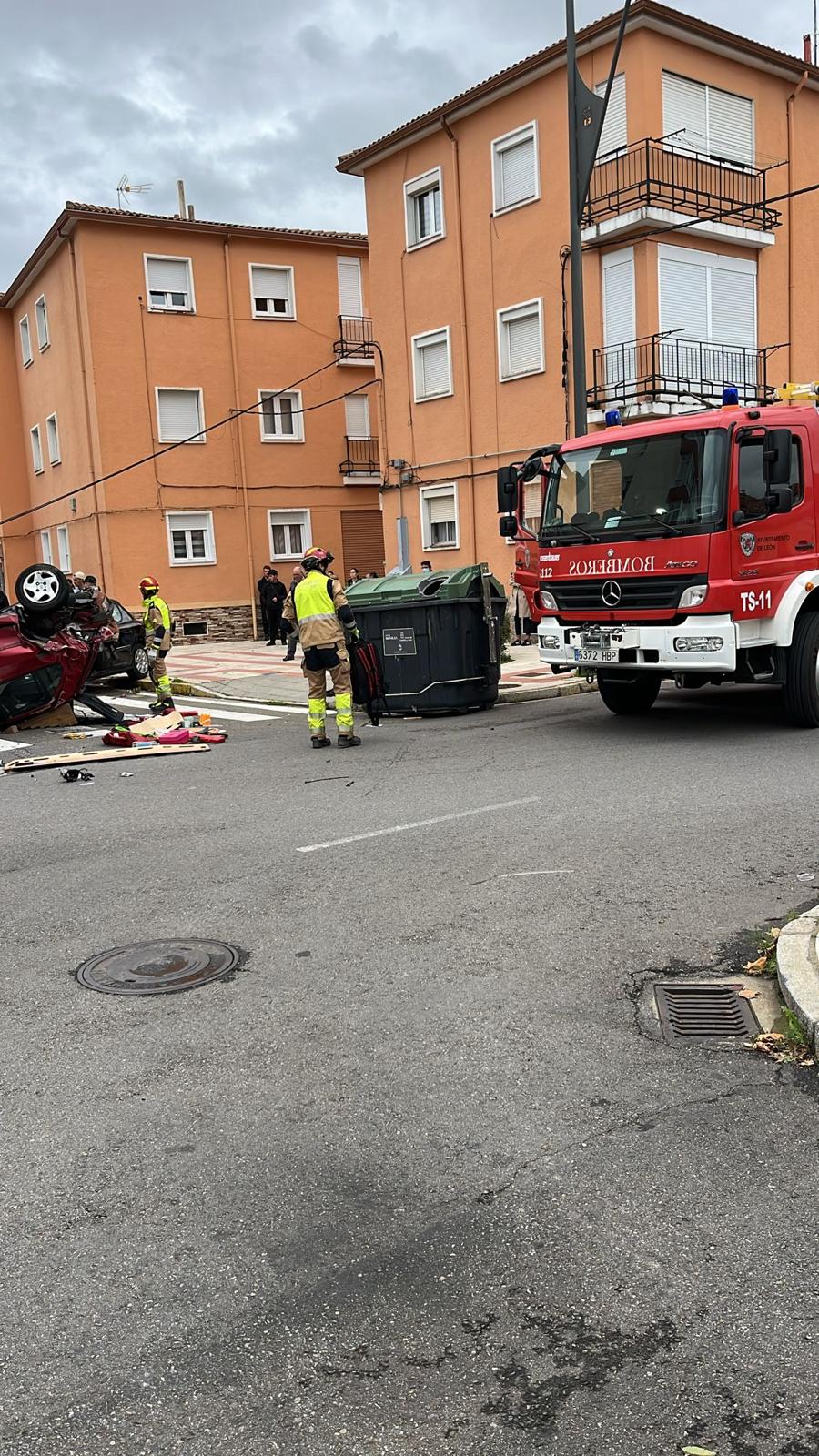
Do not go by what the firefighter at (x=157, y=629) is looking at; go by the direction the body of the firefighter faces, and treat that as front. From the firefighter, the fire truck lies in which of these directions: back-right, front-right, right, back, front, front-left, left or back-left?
back-left

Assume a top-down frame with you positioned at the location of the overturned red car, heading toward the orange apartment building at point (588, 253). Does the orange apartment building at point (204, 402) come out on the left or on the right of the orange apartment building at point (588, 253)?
left

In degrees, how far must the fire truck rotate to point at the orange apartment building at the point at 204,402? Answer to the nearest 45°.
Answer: approximately 90° to its right

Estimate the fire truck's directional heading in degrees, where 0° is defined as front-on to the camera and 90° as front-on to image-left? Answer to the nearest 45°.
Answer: approximately 45°

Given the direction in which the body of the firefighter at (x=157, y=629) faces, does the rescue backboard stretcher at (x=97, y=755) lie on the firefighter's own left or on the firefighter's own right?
on the firefighter's own left

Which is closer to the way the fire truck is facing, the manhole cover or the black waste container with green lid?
the manhole cover

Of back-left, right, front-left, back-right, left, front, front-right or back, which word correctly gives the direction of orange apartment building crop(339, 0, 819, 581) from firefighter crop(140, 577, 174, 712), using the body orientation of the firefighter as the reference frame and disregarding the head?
back-right

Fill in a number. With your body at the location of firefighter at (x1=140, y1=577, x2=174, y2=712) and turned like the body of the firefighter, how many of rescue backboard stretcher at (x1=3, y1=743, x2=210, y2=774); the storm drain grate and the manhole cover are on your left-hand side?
3

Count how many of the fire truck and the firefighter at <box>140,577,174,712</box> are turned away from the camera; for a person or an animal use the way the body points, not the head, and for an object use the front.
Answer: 0

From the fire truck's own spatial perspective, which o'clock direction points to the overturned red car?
The overturned red car is roughly at 2 o'clock from the fire truck.

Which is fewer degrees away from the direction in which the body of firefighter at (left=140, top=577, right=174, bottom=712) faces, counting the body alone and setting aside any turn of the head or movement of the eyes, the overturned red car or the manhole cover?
the overturned red car

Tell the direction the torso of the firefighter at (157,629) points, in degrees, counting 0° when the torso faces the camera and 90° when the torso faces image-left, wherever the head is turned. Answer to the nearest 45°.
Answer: approximately 90°
